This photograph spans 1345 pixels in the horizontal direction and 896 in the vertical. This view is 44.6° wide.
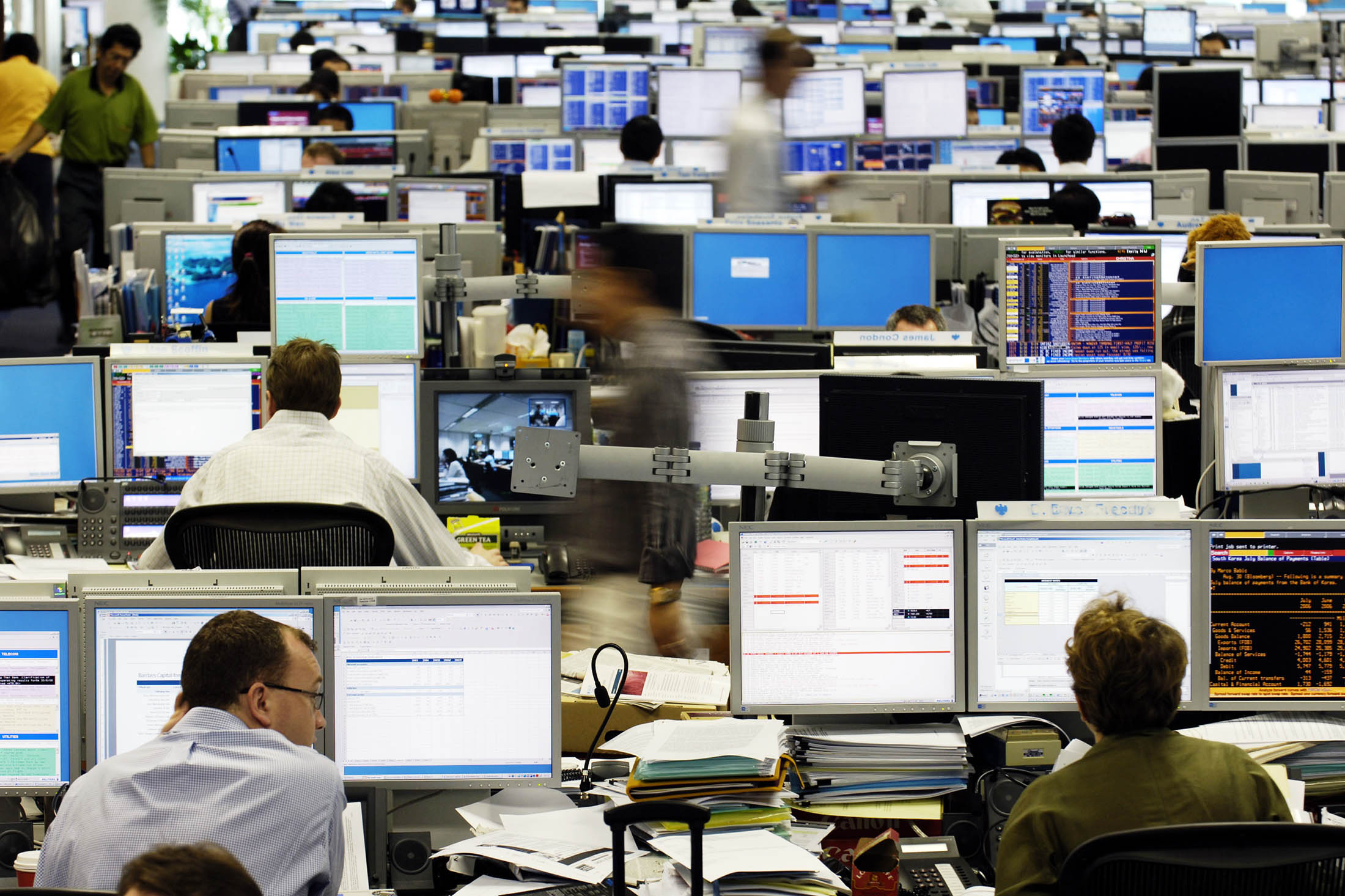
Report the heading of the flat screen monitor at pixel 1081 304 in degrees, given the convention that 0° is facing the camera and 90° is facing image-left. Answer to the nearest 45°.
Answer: approximately 0°

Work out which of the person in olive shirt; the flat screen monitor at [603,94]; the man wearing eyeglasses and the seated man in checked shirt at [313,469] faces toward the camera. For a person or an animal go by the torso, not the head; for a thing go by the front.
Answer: the flat screen monitor

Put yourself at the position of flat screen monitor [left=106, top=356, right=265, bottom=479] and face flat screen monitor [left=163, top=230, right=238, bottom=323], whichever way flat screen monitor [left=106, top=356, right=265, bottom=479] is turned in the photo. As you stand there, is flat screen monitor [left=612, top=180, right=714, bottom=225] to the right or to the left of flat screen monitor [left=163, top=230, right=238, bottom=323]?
right

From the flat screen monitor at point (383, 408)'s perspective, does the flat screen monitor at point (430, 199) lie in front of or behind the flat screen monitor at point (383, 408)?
behind

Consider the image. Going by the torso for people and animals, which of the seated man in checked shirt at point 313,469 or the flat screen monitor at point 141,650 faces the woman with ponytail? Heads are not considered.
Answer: the seated man in checked shirt

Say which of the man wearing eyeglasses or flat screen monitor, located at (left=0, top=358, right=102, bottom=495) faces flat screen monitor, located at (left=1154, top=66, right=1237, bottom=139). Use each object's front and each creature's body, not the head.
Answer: the man wearing eyeglasses

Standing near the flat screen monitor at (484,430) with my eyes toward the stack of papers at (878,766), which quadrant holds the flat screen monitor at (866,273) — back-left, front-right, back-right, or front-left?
back-left

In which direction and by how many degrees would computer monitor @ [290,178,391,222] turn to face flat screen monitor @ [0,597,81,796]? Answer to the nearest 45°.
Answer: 0° — it already faces it

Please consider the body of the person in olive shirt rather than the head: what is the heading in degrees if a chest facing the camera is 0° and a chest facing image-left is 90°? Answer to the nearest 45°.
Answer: approximately 180°

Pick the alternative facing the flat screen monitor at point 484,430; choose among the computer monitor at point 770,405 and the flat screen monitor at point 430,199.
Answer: the flat screen monitor at point 430,199

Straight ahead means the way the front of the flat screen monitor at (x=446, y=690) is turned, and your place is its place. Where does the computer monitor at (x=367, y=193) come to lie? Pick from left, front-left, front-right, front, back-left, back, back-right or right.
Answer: back

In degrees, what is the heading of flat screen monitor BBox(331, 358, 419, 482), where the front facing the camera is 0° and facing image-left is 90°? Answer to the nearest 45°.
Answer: approximately 0°

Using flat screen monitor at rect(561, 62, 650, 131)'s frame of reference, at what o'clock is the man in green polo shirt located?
The man in green polo shirt is roughly at 2 o'clock from the flat screen monitor.

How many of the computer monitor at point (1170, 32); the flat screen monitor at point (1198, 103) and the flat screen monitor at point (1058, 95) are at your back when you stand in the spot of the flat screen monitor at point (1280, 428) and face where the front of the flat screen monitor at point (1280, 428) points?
3

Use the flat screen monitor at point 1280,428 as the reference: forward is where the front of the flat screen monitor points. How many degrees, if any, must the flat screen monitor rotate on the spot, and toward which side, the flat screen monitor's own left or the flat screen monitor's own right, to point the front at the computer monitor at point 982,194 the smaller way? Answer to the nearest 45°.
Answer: approximately 180°
